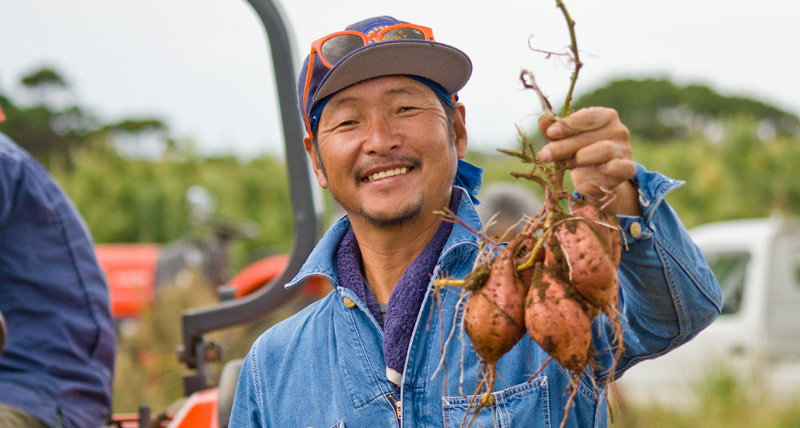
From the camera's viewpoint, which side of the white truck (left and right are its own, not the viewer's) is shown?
left

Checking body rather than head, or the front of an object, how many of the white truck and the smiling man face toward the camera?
1

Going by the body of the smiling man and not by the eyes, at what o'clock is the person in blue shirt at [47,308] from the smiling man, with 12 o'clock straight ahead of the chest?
The person in blue shirt is roughly at 4 o'clock from the smiling man.

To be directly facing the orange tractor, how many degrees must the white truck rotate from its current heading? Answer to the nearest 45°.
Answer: approximately 90° to its left

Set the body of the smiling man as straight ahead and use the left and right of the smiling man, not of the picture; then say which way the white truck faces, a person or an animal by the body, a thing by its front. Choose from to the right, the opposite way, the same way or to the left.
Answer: to the right

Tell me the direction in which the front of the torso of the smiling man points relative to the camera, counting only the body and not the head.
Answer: toward the camera

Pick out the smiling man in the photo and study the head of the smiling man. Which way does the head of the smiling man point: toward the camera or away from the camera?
toward the camera

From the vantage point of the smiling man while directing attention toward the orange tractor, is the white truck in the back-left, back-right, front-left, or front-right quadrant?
front-right

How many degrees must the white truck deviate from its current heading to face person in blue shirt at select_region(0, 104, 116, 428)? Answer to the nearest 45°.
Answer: approximately 45° to its left

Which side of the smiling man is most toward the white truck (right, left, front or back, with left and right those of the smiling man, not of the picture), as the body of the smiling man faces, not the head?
back
